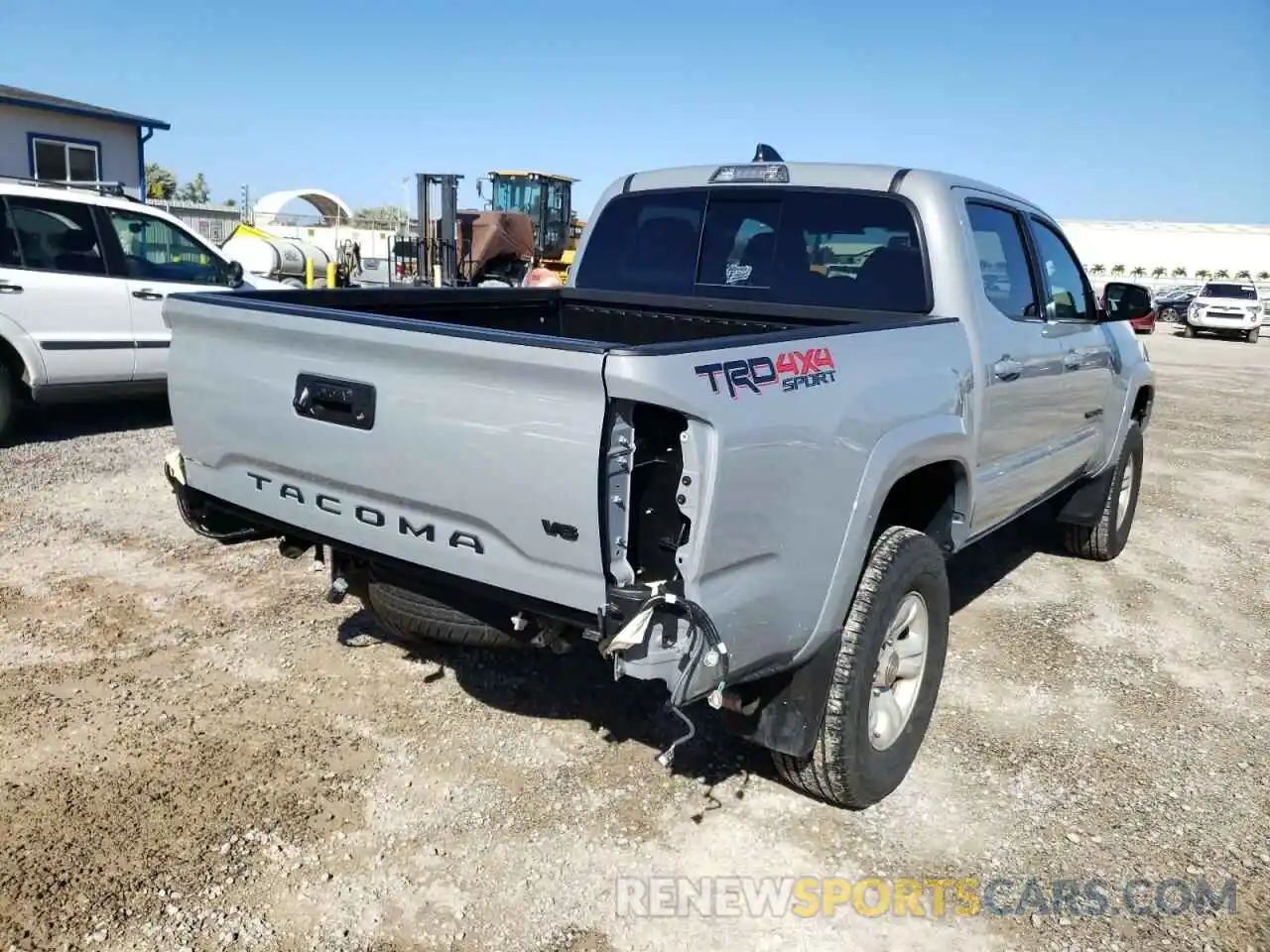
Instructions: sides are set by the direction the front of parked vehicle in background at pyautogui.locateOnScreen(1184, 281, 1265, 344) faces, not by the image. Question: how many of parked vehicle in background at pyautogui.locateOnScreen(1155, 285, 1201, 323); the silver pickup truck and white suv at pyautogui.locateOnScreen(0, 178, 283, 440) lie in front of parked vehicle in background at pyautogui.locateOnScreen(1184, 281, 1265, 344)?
2

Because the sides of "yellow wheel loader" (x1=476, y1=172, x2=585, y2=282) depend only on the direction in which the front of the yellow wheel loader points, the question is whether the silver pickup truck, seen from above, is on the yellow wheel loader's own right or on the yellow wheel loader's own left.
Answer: on the yellow wheel loader's own left

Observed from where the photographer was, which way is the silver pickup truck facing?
facing away from the viewer and to the right of the viewer

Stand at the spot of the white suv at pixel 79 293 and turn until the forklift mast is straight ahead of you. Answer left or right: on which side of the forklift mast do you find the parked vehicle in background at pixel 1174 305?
right

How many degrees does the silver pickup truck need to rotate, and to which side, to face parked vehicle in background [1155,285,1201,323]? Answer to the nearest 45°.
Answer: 0° — it already faces it

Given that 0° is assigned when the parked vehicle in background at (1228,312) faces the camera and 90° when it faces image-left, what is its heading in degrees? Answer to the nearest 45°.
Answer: approximately 0°

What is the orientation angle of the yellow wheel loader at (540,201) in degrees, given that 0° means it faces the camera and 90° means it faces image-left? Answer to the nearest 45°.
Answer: approximately 45°

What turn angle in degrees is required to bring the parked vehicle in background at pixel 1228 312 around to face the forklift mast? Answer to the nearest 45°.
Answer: approximately 45° to its right
